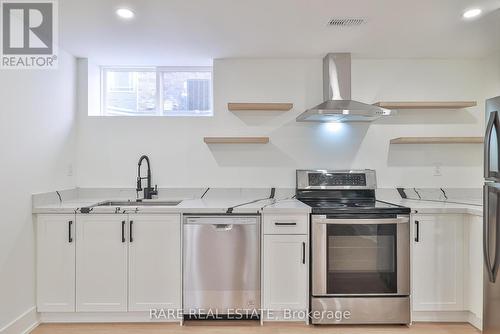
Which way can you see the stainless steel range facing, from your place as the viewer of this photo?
facing the viewer

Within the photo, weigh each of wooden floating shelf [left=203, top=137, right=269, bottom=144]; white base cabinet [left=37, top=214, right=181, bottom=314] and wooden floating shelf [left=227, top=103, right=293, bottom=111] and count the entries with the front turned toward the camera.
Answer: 3

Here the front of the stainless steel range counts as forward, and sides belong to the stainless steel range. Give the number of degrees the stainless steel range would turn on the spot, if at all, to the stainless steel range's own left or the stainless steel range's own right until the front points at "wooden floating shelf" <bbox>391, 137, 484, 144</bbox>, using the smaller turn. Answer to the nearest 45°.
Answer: approximately 135° to the stainless steel range's own left

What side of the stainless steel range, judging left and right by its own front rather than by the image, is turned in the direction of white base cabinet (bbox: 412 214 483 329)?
left

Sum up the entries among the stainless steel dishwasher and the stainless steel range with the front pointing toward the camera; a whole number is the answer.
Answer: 2

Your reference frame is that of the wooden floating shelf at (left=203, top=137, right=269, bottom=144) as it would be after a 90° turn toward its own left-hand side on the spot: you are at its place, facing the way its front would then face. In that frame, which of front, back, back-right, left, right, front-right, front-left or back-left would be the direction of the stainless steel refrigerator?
front-right

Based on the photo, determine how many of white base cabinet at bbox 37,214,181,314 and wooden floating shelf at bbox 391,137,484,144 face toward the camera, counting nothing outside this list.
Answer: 2

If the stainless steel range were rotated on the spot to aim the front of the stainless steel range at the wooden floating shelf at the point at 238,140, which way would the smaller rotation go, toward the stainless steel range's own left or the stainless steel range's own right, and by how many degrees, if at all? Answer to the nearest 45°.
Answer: approximately 90° to the stainless steel range's own right

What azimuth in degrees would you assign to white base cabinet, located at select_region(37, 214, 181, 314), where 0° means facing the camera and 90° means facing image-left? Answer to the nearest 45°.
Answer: approximately 0°

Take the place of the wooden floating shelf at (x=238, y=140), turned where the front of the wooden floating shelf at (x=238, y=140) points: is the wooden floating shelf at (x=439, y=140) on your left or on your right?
on your left

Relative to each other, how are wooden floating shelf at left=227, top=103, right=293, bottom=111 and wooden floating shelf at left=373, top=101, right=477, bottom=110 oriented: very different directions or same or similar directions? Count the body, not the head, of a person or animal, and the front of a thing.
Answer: same or similar directions

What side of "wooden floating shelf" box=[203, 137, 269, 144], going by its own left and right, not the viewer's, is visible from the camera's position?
front

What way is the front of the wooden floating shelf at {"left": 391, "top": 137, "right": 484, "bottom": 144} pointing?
toward the camera

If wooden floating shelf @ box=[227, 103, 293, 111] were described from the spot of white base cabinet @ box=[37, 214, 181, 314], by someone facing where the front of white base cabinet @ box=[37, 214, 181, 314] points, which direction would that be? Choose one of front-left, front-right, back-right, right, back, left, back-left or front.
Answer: left
